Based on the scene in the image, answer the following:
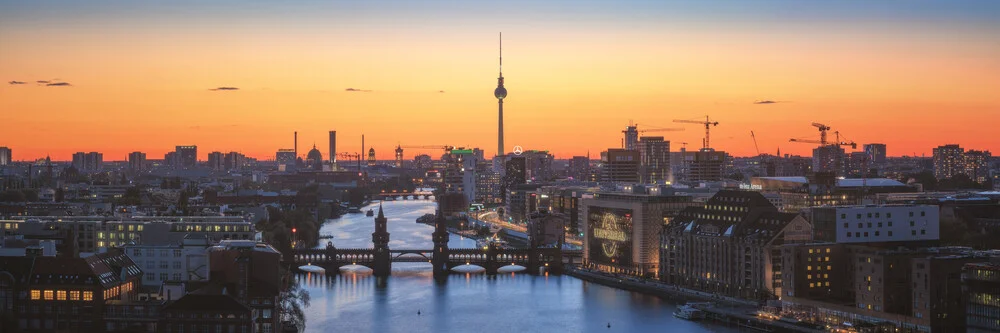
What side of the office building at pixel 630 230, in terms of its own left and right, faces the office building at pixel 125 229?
front

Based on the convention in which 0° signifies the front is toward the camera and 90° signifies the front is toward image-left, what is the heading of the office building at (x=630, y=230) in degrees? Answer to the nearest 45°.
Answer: approximately 45°

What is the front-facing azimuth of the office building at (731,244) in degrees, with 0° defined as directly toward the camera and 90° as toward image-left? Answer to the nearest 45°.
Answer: approximately 45°

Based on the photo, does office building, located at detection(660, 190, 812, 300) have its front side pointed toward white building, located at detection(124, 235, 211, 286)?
yes

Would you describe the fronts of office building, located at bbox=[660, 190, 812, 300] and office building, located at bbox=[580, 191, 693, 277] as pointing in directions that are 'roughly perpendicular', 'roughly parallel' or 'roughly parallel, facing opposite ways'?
roughly parallel

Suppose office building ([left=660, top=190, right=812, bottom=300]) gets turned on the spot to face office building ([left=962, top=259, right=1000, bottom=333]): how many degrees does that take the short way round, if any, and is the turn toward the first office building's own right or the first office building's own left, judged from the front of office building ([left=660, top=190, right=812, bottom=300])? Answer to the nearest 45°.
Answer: approximately 90° to the first office building's own left

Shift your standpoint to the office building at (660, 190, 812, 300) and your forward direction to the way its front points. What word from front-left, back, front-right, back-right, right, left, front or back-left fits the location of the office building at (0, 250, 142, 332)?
front

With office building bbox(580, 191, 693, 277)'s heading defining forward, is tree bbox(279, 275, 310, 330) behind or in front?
in front

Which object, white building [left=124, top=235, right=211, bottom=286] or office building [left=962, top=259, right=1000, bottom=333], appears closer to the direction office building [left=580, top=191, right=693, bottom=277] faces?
the white building

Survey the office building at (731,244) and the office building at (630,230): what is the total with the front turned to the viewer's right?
0

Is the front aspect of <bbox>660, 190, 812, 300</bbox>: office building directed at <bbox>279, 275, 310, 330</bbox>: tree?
yes

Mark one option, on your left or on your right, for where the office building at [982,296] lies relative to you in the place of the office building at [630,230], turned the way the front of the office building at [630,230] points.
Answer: on your left
